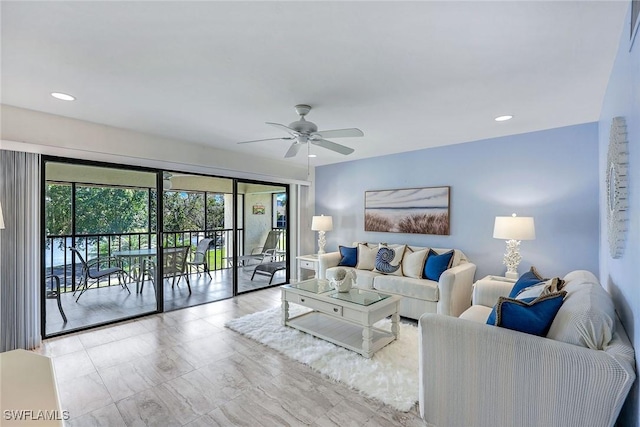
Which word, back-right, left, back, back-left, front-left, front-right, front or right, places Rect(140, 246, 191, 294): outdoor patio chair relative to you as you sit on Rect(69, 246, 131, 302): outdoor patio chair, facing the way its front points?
front

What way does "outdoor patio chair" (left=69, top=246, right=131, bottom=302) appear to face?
to the viewer's right

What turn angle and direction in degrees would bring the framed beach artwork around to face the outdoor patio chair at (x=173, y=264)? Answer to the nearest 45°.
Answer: approximately 45° to its right

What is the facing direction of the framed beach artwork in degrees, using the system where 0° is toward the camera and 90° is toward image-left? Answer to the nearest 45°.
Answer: approximately 45°

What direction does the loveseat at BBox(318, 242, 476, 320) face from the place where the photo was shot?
facing the viewer and to the left of the viewer

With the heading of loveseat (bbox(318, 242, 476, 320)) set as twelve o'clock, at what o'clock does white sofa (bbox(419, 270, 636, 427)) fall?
The white sofa is roughly at 10 o'clock from the loveseat.

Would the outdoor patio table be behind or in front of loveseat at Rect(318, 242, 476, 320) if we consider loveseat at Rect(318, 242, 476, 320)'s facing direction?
in front

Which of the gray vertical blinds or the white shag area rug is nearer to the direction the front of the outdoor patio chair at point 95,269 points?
the white shag area rug

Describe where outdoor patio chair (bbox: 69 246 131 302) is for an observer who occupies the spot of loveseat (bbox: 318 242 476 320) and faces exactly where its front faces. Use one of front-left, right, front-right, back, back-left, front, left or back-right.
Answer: front-right

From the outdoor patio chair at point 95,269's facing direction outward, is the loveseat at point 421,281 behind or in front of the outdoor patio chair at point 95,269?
in front

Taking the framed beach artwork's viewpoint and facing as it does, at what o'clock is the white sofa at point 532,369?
The white sofa is roughly at 10 o'clock from the framed beach artwork.

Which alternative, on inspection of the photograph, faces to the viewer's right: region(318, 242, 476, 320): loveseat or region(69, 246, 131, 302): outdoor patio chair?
the outdoor patio chair

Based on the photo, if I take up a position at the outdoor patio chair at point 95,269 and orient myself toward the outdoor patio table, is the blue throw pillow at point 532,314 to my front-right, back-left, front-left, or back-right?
front-right

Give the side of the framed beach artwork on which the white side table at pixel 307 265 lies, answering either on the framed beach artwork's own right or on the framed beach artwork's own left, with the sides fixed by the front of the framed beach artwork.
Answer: on the framed beach artwork's own right

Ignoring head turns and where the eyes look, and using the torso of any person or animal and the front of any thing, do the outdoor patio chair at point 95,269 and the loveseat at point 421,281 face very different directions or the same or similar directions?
very different directions

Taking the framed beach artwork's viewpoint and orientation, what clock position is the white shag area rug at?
The white shag area rug is roughly at 11 o'clock from the framed beach artwork.

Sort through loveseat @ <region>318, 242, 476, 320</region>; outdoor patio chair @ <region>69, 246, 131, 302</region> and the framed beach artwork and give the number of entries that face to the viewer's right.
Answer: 1
